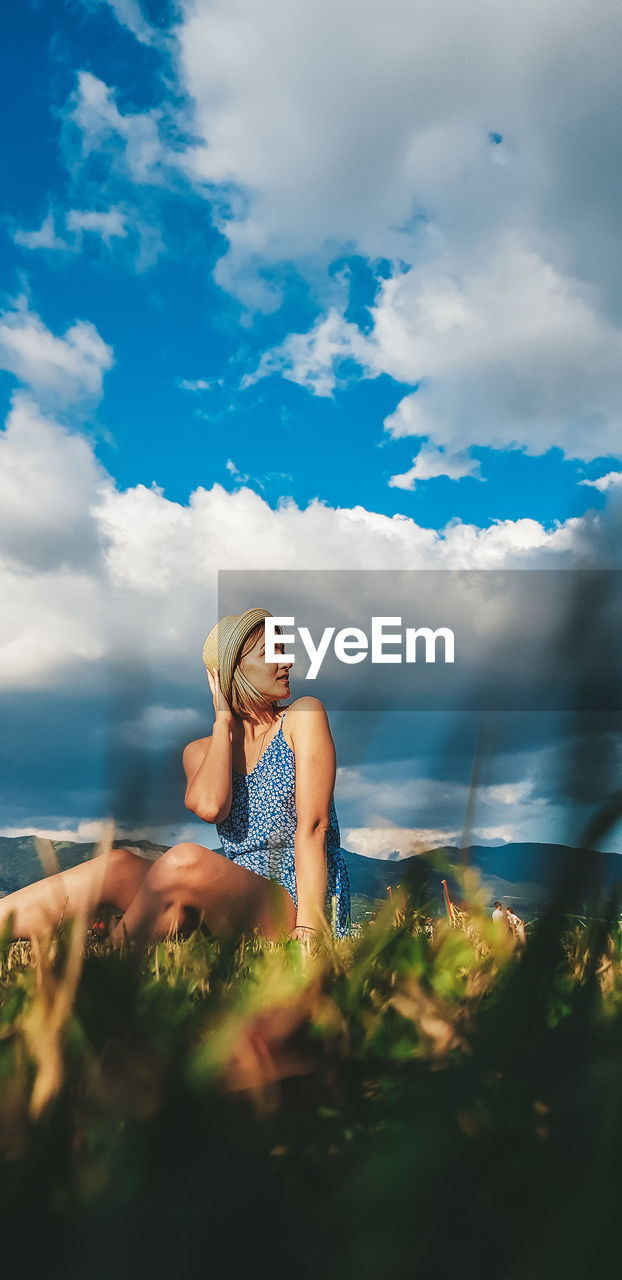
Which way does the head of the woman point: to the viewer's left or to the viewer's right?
to the viewer's right

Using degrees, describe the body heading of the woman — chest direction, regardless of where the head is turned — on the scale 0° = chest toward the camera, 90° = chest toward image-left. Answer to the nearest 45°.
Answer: approximately 45°
